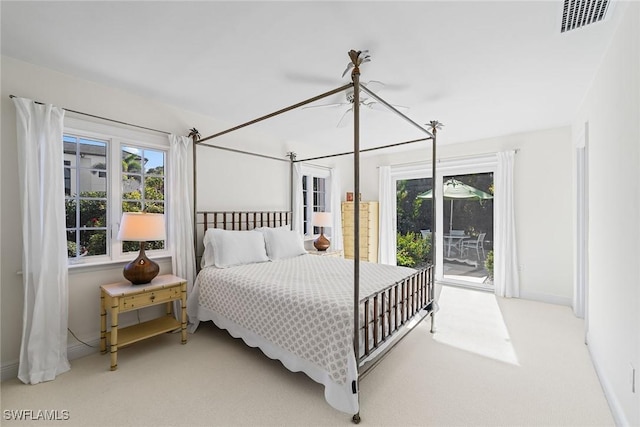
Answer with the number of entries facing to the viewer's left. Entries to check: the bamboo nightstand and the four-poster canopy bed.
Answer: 0

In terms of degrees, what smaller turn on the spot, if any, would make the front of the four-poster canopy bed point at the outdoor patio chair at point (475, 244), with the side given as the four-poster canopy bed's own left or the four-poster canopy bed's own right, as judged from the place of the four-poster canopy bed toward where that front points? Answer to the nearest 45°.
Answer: approximately 90° to the four-poster canopy bed's own left

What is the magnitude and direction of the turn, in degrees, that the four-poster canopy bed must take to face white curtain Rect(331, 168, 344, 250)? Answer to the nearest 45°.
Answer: approximately 135° to its left

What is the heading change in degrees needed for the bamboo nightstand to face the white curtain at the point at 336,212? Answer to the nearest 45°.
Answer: approximately 45° to its left

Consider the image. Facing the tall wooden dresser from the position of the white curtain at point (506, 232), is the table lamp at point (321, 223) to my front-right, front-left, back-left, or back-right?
front-left

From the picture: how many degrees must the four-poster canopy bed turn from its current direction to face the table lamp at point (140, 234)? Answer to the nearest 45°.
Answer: approximately 135° to its right

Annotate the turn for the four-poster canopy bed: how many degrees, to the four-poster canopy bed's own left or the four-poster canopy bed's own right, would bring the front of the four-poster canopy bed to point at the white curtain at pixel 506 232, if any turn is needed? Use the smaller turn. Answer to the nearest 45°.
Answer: approximately 90° to the four-poster canopy bed's own left

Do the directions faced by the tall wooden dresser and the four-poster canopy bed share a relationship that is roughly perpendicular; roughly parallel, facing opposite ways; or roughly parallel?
roughly perpendicular

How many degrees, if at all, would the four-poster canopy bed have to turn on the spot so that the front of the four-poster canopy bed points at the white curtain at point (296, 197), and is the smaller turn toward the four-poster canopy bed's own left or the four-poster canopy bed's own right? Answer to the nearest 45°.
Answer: approximately 135° to the four-poster canopy bed's own left

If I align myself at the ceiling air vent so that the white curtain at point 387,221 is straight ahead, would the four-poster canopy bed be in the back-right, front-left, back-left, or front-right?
front-left

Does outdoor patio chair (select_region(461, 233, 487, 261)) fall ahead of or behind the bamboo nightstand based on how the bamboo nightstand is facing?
ahead

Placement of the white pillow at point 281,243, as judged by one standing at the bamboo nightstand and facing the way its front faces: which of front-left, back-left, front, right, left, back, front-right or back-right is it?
front-left
